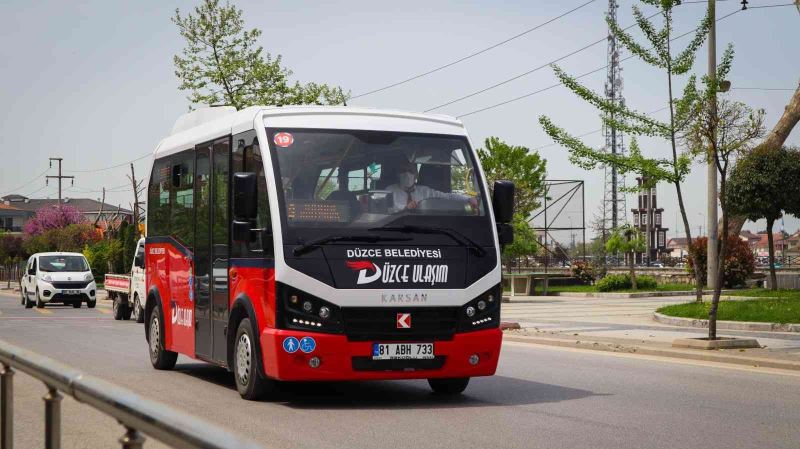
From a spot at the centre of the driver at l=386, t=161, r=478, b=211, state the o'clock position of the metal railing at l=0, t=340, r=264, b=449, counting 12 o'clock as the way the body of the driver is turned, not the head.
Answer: The metal railing is roughly at 12 o'clock from the driver.

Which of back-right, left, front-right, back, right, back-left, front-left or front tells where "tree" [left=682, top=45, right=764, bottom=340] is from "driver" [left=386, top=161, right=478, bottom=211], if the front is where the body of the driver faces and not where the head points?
back-left

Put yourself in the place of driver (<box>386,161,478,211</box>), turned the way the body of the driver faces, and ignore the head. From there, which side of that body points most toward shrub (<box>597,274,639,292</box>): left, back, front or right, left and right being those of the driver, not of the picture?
back

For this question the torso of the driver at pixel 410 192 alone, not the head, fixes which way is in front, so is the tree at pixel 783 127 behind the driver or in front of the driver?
behind

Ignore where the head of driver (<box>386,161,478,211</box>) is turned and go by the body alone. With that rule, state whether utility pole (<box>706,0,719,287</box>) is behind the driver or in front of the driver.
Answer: behind

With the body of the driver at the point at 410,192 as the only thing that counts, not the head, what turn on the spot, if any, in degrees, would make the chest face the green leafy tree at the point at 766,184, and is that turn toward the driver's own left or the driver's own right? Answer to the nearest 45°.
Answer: approximately 135° to the driver's own left

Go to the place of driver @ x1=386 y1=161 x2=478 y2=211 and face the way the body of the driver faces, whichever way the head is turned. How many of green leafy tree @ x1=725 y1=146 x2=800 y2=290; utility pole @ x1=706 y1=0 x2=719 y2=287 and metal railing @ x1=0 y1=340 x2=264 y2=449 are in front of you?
1

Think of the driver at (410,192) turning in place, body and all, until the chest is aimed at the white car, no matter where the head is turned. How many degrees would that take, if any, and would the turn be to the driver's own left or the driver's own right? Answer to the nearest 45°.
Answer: approximately 135° to the driver's own right

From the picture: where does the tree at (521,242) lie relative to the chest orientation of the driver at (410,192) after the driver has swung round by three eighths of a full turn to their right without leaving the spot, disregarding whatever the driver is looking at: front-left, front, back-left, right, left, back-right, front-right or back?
front-right

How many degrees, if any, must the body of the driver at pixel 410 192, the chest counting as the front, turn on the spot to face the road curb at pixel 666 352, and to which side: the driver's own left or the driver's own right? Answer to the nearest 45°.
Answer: approximately 135° to the driver's own left

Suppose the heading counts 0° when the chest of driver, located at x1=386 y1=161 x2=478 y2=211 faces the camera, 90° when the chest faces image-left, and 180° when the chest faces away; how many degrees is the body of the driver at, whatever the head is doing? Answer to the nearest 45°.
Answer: approximately 0°
